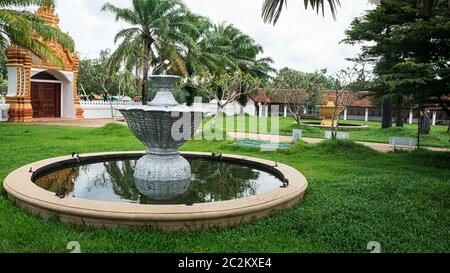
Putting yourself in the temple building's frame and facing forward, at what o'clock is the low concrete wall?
The low concrete wall is roughly at 9 o'clock from the temple building.

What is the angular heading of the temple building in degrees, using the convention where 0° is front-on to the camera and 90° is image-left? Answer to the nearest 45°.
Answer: approximately 315°

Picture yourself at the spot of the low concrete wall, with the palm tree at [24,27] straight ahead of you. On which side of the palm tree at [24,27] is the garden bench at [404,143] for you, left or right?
left

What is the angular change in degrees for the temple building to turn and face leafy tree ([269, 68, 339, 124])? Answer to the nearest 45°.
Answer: approximately 45° to its left
